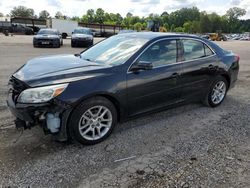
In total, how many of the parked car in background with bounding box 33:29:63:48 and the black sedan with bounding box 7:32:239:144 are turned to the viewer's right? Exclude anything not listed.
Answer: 0

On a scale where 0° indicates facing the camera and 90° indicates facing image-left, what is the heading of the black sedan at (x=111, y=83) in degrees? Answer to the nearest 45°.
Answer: approximately 45°

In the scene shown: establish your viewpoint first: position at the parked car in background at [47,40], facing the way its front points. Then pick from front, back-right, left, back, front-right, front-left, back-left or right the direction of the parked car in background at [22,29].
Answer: back

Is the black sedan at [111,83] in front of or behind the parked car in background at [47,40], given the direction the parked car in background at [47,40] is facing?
in front

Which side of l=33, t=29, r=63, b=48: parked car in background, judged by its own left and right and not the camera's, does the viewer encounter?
front

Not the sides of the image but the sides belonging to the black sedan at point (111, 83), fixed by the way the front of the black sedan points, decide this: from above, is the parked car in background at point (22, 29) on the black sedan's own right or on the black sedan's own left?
on the black sedan's own right

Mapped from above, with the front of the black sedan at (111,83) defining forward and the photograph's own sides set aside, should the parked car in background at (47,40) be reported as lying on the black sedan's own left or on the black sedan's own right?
on the black sedan's own right

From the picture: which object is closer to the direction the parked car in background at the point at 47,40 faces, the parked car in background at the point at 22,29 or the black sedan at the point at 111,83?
the black sedan
